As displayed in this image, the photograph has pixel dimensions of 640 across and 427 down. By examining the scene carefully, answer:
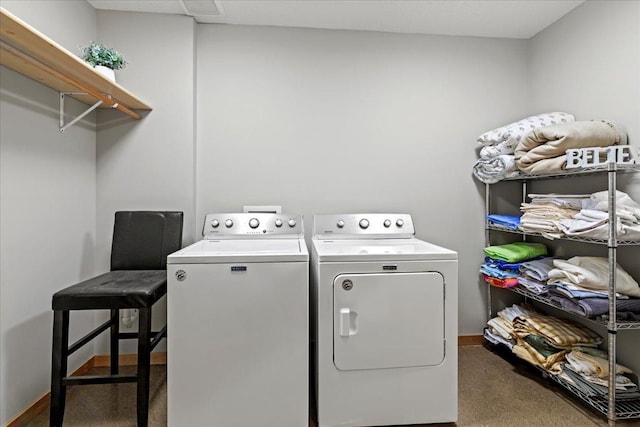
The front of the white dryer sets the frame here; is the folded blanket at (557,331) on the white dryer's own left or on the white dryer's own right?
on the white dryer's own left

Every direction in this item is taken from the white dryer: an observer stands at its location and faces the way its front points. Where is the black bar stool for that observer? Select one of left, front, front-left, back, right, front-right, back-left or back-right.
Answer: right

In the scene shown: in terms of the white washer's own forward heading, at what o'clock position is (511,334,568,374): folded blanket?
The folded blanket is roughly at 9 o'clock from the white washer.

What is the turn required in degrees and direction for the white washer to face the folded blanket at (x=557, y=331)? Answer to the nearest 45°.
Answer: approximately 90° to its left

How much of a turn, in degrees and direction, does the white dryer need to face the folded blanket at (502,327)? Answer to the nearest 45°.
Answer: approximately 135° to its left

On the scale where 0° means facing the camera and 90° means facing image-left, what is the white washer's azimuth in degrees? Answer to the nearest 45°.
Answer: approximately 0°

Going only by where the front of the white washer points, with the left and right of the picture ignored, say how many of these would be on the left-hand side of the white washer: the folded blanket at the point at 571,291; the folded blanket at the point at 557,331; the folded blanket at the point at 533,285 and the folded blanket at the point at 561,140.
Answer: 4

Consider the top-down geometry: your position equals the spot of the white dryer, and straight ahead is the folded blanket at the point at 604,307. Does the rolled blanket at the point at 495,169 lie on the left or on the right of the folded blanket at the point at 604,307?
left

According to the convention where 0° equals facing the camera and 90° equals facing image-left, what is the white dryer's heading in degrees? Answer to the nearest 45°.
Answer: approximately 0°

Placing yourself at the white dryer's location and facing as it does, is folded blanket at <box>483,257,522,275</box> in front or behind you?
behind

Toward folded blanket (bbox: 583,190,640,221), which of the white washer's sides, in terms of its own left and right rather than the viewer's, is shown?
left

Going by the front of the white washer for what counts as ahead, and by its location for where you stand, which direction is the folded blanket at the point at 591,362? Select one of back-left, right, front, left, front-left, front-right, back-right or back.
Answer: left
